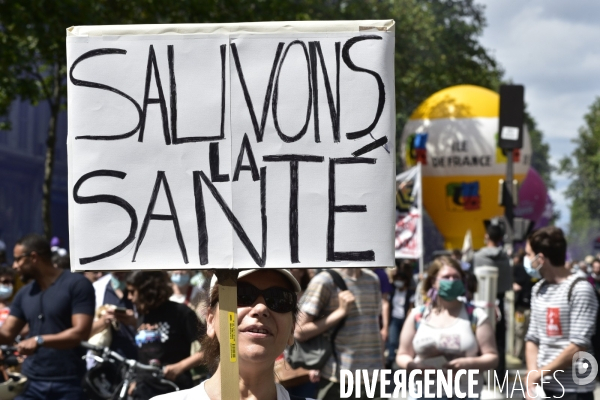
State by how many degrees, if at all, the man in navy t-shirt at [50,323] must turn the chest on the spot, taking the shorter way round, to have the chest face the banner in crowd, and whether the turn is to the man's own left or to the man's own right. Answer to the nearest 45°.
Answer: approximately 180°

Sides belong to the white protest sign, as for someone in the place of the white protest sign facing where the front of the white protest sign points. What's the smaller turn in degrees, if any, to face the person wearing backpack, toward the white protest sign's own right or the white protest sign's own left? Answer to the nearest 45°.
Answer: approximately 135° to the white protest sign's own left

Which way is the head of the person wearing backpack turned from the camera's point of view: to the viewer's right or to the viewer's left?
to the viewer's left

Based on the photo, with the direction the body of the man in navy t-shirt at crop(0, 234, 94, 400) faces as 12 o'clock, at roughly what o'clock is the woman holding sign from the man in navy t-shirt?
The woman holding sign is roughly at 10 o'clock from the man in navy t-shirt.

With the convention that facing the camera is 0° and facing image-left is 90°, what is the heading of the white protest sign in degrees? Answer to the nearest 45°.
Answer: approximately 0°

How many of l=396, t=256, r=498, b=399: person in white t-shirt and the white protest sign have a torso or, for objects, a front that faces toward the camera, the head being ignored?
2

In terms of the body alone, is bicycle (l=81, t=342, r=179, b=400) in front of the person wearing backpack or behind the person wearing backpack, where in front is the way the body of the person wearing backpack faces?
in front

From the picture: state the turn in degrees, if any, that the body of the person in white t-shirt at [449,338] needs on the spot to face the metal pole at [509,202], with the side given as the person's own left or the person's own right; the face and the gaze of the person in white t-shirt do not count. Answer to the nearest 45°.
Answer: approximately 180°

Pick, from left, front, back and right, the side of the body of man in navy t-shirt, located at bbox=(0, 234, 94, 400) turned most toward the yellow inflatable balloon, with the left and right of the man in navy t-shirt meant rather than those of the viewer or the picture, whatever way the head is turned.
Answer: back
